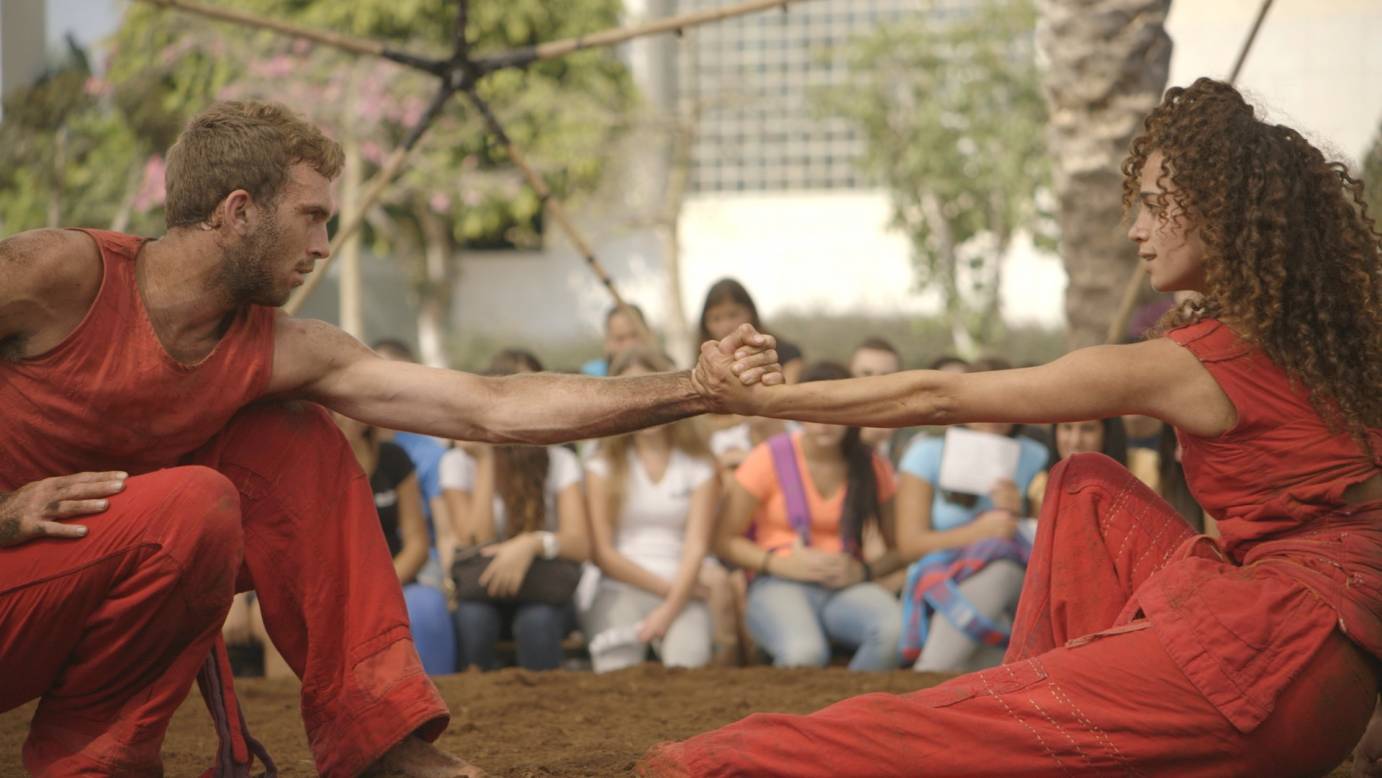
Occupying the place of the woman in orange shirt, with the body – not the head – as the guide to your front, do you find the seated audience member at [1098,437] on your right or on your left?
on your left

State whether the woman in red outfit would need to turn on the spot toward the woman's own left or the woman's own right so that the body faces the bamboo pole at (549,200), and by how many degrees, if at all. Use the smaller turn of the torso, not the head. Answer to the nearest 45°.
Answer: approximately 45° to the woman's own right

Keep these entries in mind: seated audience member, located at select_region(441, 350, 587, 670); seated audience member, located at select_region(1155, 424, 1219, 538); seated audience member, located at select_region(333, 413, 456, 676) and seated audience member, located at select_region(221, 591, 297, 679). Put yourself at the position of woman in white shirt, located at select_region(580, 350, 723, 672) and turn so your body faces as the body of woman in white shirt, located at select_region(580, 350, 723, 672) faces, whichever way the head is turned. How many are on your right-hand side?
3

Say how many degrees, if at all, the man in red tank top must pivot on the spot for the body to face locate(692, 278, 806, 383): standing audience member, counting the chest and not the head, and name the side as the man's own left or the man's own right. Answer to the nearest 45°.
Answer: approximately 90° to the man's own left

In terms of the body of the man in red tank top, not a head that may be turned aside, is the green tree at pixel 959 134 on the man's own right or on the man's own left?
on the man's own left

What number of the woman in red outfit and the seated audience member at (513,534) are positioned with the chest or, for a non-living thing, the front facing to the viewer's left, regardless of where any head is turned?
1

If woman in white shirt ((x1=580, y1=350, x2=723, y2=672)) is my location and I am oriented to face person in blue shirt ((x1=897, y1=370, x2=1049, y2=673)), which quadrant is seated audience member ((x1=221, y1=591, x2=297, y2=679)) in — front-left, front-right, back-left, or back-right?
back-right

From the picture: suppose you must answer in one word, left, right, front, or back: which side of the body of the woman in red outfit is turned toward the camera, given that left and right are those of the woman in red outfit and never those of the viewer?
left

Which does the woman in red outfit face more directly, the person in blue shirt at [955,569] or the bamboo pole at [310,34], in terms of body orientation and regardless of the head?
the bamboo pole

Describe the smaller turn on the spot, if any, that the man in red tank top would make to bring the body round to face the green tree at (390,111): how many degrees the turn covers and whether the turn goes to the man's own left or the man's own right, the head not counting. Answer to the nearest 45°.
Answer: approximately 135° to the man's own left

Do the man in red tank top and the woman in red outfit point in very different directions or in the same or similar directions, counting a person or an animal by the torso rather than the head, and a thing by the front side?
very different directions
